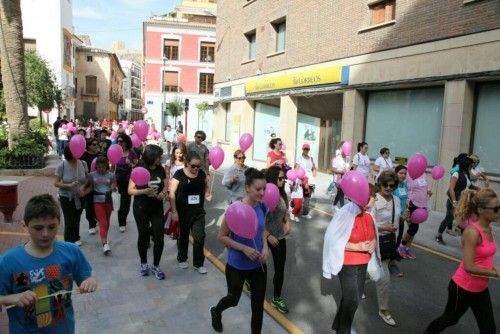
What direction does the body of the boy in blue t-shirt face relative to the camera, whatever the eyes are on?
toward the camera

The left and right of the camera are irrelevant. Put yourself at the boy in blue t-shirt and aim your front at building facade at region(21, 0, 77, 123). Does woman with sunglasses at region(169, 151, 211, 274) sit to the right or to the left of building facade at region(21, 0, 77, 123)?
right

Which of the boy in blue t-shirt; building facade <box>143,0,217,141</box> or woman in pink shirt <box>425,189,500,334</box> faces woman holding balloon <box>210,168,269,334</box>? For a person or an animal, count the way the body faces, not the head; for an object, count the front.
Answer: the building facade

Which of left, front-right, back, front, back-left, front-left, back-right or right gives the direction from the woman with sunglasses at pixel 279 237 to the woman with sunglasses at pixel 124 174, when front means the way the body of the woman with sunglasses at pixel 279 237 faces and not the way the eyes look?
back

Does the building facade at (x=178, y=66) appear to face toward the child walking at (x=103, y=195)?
yes

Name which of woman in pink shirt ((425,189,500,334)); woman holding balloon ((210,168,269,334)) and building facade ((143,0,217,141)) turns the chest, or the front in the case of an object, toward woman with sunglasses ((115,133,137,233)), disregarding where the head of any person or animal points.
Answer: the building facade

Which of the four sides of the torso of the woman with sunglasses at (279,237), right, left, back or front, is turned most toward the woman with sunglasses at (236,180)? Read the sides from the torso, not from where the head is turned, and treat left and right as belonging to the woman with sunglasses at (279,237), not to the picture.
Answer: back

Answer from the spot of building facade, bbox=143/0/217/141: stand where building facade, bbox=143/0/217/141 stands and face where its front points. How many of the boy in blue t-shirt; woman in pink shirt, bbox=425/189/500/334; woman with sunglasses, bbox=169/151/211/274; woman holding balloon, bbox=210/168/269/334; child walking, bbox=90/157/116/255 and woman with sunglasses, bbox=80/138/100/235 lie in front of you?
6

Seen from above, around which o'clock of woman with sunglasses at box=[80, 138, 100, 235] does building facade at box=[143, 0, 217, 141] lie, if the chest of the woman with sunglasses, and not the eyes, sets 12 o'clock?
The building facade is roughly at 8 o'clock from the woman with sunglasses.

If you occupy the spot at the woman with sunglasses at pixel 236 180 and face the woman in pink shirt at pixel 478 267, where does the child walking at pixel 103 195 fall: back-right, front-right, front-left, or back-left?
back-right

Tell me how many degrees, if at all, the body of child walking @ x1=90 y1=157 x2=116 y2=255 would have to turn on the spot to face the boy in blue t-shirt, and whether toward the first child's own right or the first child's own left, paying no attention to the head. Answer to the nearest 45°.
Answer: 0° — they already face them

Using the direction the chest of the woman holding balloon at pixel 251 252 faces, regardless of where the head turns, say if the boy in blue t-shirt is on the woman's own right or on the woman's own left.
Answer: on the woman's own right

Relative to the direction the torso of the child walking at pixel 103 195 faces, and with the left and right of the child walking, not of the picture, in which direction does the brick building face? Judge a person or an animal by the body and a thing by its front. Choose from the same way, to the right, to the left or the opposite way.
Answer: to the right

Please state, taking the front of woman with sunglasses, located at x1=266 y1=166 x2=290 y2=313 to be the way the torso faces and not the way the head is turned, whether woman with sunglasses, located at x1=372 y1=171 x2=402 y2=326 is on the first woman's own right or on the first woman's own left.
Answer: on the first woman's own left

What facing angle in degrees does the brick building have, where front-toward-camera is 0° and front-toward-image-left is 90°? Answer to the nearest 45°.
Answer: approximately 45°

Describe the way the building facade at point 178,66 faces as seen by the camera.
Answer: facing the viewer

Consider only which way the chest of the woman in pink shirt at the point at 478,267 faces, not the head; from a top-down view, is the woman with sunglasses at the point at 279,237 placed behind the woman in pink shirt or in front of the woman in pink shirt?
behind

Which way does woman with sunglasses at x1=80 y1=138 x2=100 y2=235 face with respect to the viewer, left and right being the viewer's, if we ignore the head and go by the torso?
facing the viewer and to the right of the viewer
